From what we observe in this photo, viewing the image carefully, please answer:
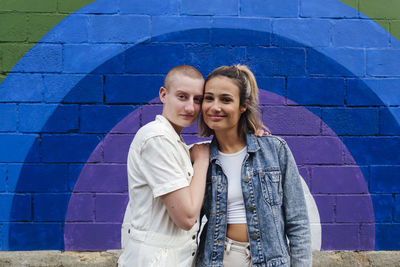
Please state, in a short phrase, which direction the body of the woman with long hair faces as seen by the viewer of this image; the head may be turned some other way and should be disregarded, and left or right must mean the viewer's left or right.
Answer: facing the viewer and to the left of the viewer
